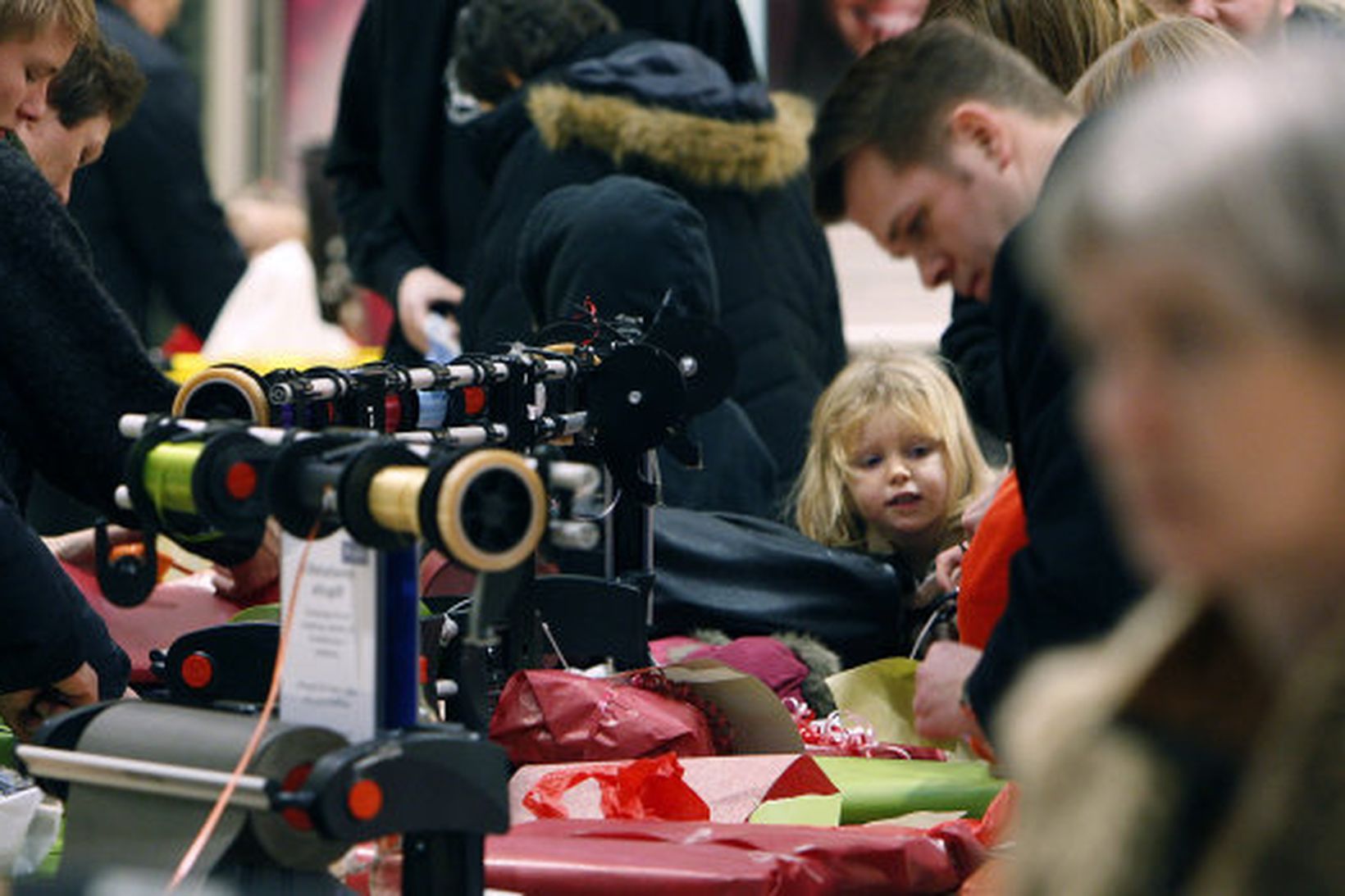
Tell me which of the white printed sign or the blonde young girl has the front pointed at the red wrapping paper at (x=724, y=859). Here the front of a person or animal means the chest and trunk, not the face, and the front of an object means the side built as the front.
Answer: the blonde young girl

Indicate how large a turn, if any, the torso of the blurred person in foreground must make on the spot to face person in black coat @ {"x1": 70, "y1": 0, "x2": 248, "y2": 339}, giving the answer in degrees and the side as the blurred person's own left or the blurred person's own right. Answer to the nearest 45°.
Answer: approximately 90° to the blurred person's own right

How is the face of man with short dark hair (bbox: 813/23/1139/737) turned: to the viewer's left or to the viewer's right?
to the viewer's left

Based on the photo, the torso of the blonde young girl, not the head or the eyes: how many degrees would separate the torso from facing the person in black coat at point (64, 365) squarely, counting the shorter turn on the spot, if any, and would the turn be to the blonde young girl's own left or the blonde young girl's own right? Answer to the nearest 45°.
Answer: approximately 45° to the blonde young girl's own right

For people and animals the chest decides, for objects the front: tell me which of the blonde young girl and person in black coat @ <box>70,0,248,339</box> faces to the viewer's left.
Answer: the person in black coat

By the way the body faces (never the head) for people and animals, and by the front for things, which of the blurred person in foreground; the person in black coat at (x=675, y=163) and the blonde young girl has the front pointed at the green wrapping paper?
the blonde young girl

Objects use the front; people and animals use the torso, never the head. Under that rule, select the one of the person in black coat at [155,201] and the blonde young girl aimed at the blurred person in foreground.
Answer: the blonde young girl

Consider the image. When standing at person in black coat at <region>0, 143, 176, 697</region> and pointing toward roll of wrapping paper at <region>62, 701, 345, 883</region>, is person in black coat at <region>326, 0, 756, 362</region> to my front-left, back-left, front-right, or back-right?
back-left

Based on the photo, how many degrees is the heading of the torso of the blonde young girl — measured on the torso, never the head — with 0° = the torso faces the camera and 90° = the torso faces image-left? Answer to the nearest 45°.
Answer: approximately 0°
